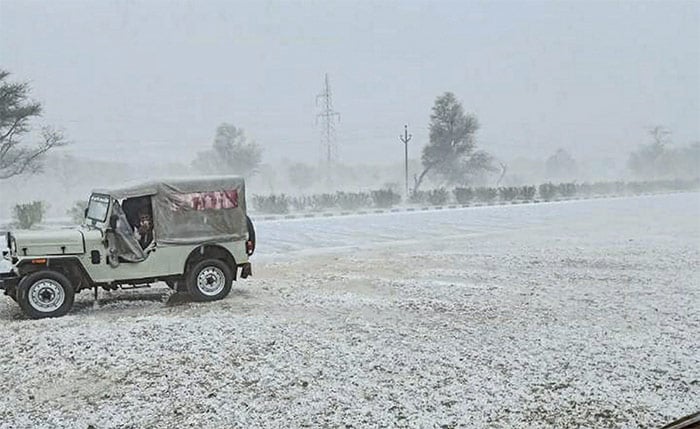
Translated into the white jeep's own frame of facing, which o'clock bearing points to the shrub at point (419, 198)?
The shrub is roughly at 4 o'clock from the white jeep.

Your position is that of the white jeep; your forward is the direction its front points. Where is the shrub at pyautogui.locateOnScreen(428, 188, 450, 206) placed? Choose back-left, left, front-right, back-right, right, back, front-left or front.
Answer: back-right

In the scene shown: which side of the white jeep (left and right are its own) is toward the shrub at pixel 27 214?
right

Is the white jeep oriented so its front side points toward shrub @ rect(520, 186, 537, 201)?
no

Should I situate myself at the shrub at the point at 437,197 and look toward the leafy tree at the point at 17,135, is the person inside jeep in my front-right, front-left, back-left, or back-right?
front-left

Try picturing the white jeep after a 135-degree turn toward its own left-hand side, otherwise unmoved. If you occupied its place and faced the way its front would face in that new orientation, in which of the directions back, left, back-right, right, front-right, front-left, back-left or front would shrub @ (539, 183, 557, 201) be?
left

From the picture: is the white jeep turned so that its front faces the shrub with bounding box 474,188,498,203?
no

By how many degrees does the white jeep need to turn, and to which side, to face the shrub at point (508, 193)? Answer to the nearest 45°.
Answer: approximately 135° to its right

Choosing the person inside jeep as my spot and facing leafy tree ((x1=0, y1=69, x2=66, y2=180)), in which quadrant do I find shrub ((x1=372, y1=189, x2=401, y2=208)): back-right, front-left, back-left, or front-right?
front-right

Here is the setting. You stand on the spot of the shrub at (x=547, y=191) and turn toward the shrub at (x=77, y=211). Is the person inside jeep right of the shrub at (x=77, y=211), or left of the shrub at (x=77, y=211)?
left

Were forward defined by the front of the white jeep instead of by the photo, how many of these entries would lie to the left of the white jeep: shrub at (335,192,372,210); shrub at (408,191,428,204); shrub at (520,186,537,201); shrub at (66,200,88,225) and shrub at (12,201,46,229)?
0

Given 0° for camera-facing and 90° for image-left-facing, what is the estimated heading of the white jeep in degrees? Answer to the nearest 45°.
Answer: approximately 90°

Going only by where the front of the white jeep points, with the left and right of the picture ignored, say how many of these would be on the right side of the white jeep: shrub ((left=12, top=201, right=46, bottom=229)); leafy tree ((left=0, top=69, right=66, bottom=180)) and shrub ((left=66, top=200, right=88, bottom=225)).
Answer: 3

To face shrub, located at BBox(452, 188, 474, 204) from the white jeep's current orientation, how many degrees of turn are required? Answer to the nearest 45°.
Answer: approximately 135° to its right

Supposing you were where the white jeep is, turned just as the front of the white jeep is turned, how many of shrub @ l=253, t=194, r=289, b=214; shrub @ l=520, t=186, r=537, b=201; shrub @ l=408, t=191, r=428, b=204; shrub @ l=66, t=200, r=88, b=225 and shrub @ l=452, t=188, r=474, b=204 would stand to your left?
0

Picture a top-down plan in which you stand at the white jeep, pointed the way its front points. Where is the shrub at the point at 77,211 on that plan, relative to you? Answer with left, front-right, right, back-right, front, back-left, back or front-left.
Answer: right

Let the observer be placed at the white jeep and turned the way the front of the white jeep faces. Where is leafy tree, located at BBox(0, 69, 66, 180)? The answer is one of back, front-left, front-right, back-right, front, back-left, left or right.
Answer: right
